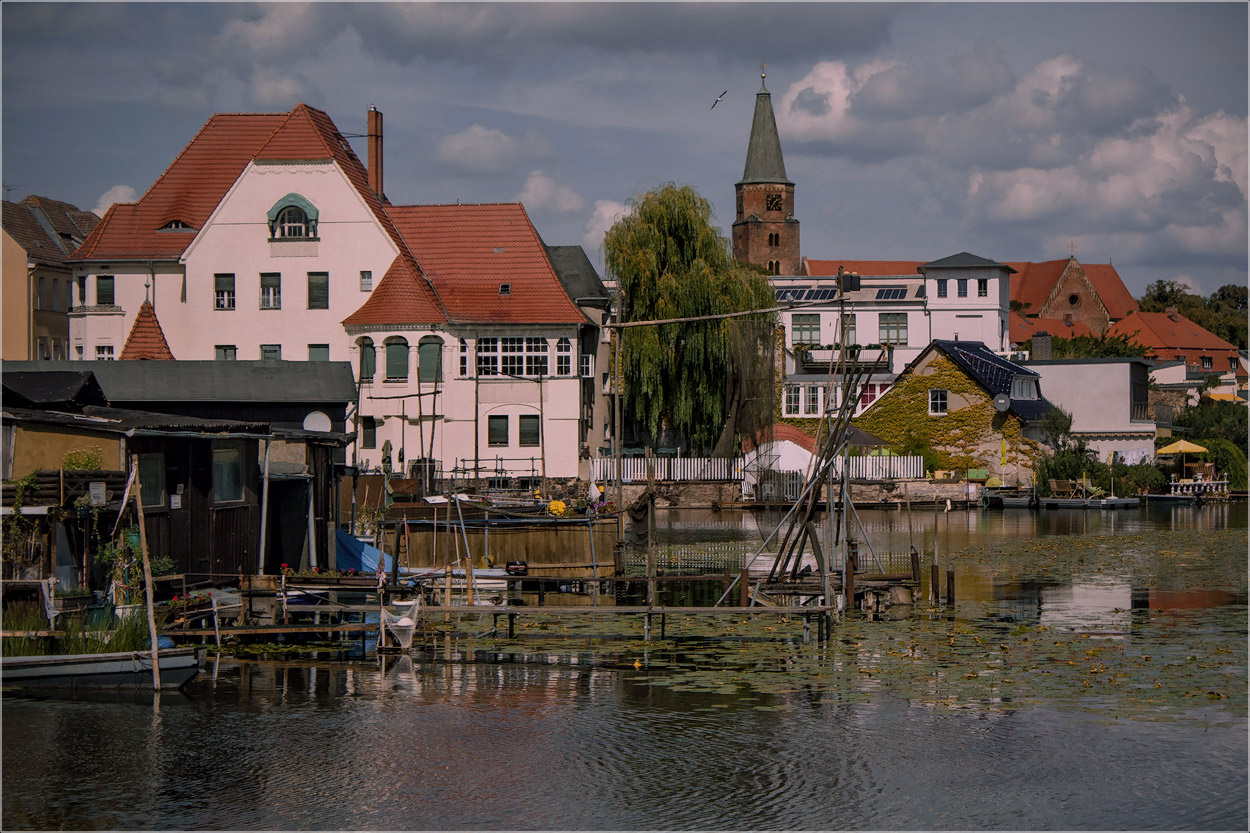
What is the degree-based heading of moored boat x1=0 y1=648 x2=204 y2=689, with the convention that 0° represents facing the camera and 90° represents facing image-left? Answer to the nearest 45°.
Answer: approximately 270°

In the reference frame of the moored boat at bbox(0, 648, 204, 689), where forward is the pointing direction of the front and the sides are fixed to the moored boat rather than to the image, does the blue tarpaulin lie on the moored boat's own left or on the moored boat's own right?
on the moored boat's own left
